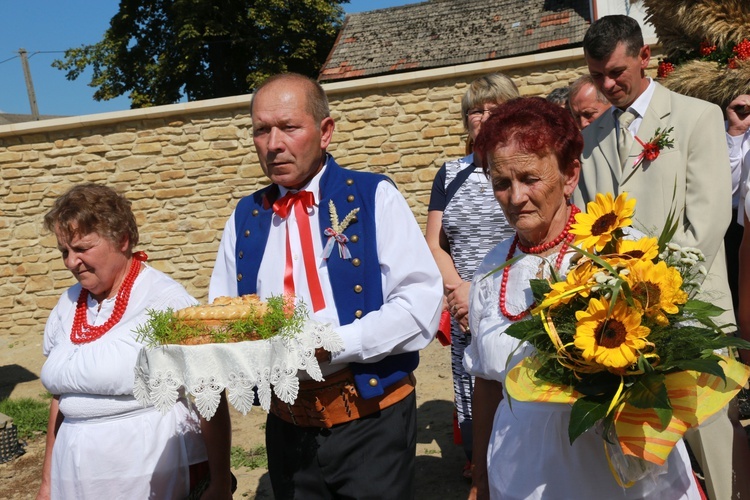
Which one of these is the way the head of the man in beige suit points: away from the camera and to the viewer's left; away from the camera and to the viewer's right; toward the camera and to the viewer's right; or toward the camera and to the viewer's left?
toward the camera and to the viewer's left

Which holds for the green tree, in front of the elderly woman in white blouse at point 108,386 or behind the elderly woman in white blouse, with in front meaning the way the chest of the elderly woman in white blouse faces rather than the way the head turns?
behind

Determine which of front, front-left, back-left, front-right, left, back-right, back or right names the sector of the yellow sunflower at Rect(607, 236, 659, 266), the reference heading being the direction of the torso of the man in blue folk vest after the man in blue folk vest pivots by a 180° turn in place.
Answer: right

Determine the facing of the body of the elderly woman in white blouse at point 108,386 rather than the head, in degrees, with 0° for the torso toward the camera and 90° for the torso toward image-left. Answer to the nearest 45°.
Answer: approximately 45°

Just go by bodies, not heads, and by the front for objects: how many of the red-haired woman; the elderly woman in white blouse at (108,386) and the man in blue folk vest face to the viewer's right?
0

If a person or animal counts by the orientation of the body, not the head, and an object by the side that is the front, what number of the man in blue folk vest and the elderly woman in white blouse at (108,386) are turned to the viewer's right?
0

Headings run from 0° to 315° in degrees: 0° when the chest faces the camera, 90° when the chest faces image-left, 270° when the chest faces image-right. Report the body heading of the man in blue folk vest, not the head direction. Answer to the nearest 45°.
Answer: approximately 45°

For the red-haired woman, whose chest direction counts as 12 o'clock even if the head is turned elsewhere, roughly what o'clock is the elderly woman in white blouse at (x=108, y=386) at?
The elderly woman in white blouse is roughly at 2 o'clock from the red-haired woman.

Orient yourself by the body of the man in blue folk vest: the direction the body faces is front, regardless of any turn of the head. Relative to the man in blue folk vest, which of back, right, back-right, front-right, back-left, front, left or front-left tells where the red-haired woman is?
left

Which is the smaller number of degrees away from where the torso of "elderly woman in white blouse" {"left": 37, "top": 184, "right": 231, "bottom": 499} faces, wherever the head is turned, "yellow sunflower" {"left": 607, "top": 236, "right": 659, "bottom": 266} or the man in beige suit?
the yellow sunflower

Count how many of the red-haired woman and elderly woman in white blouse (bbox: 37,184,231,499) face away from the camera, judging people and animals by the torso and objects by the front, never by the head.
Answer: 0

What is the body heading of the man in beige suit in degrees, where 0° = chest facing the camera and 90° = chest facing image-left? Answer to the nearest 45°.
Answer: approximately 45°
